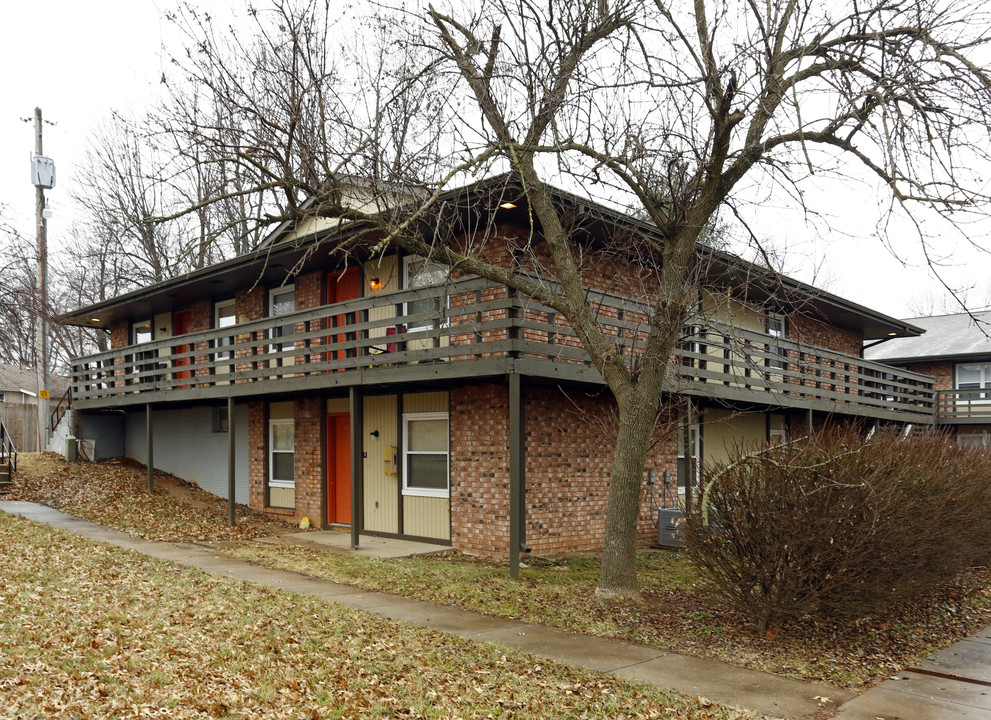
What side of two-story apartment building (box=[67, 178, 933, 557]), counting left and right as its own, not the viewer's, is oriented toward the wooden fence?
right

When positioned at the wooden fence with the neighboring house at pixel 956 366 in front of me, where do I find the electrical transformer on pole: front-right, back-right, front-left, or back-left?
front-right

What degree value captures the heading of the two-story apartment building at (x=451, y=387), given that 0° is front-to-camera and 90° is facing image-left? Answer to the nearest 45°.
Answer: approximately 45°

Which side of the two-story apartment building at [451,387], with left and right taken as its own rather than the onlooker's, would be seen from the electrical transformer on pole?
right

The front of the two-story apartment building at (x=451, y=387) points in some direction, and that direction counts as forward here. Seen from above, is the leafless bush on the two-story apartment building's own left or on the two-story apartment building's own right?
on the two-story apartment building's own left

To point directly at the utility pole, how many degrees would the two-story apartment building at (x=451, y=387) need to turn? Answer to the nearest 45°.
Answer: approximately 90° to its right
